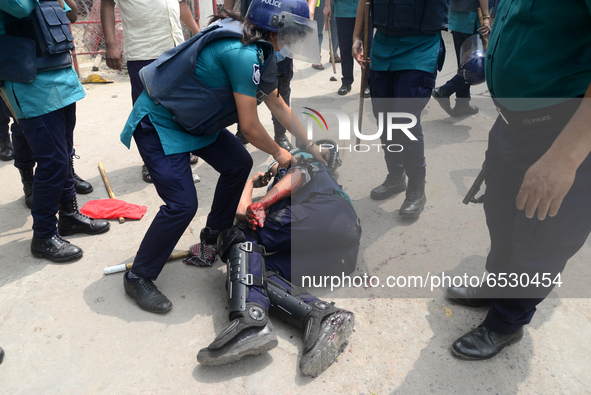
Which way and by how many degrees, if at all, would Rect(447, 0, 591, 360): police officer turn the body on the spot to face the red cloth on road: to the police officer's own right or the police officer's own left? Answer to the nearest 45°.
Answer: approximately 45° to the police officer's own right

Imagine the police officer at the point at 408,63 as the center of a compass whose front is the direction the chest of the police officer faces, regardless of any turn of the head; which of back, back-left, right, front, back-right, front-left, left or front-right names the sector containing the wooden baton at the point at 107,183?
front-right

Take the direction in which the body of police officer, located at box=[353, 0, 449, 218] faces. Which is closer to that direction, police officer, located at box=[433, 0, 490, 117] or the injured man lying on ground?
the injured man lying on ground

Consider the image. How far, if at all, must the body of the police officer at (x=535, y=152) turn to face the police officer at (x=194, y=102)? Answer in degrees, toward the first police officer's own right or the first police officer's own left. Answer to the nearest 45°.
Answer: approximately 45° to the first police officer's own right

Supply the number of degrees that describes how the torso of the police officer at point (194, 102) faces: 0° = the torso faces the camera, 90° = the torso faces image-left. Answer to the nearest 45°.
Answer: approximately 270°

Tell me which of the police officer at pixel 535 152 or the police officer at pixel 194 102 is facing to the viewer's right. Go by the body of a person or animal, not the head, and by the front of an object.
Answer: the police officer at pixel 194 102

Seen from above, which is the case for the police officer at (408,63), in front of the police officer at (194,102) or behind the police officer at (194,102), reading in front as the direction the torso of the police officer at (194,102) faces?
in front

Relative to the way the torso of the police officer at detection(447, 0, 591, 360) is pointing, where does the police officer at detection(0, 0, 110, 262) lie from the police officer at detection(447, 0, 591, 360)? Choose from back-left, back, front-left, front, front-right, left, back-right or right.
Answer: front-right

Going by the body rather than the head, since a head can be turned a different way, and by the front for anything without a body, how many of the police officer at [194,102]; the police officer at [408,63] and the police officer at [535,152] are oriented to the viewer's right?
1
